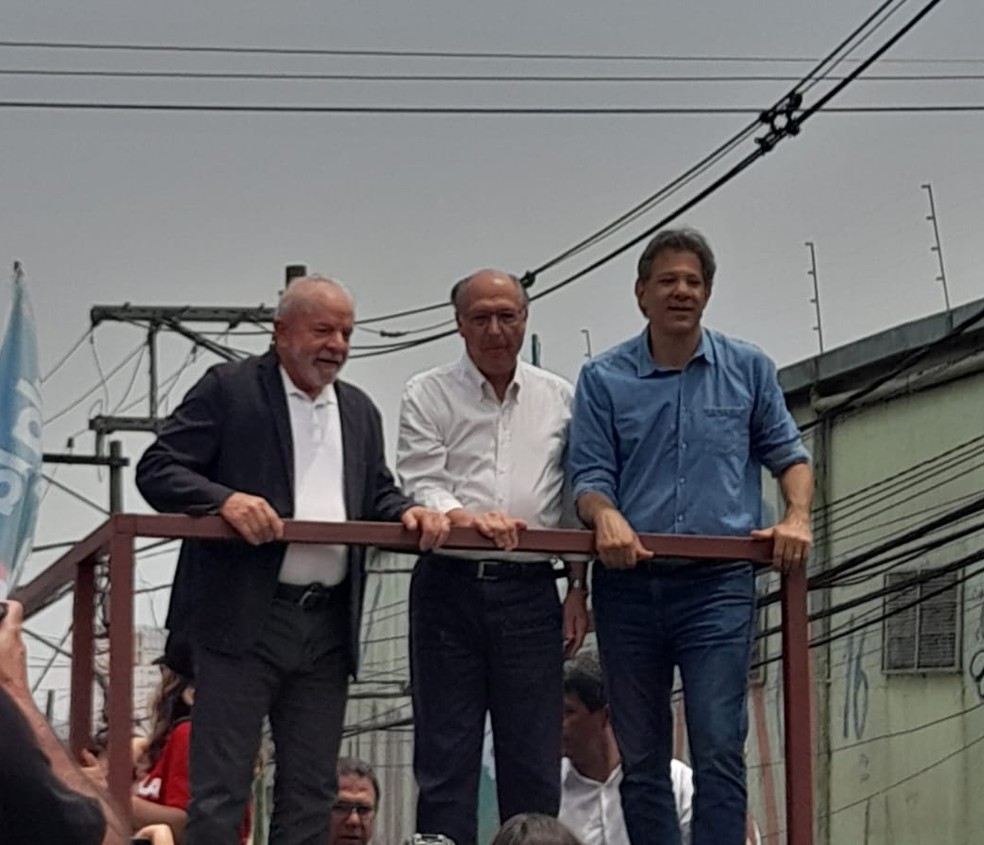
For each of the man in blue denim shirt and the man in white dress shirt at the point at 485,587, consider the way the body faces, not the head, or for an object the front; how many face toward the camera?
2

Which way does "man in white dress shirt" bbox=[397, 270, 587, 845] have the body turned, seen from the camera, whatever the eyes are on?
toward the camera

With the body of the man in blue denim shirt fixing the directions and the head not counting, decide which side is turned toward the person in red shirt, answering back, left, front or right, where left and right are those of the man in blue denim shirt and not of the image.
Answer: right

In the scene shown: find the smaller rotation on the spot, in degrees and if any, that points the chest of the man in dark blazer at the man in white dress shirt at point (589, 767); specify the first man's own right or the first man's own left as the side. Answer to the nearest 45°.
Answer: approximately 90° to the first man's own left

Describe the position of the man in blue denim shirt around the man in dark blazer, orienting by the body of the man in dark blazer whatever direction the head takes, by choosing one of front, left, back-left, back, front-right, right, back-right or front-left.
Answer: front-left

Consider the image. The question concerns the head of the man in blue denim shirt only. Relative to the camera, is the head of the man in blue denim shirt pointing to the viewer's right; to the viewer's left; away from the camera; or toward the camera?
toward the camera

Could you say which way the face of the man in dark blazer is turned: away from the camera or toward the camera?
toward the camera

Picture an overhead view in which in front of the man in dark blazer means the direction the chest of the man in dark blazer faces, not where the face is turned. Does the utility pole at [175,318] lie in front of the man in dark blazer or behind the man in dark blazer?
behind

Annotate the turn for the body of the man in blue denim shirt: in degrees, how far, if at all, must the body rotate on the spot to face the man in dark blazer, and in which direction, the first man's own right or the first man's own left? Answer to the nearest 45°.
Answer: approximately 90° to the first man's own right

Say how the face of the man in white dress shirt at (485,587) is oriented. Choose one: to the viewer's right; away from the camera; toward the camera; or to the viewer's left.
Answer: toward the camera

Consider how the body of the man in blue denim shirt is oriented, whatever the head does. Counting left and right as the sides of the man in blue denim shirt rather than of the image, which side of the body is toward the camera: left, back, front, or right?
front

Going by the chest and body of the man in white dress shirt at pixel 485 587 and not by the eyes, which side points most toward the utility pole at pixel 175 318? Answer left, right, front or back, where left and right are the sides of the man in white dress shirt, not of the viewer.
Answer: back
